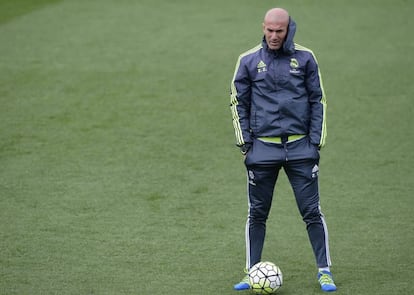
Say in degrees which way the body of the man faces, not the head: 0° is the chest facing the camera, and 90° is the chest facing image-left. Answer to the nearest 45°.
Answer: approximately 0°
